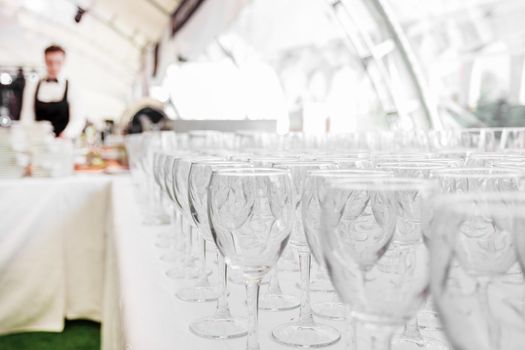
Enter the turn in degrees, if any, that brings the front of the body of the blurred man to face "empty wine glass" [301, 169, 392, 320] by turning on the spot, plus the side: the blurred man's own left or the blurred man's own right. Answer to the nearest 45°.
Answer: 0° — they already face it

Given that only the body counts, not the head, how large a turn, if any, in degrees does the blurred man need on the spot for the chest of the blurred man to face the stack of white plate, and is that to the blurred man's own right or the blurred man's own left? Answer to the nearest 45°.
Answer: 0° — they already face it

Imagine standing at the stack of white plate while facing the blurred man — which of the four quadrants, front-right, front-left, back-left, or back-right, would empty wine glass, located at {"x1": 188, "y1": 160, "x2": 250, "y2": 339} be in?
back-right

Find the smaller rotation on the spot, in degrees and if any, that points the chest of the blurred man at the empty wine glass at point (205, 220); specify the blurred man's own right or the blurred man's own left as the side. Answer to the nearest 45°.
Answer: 0° — they already face it

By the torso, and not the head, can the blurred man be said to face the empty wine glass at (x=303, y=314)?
yes

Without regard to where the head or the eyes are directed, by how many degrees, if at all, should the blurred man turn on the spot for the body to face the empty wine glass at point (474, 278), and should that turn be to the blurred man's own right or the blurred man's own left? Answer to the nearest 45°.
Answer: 0° — they already face it

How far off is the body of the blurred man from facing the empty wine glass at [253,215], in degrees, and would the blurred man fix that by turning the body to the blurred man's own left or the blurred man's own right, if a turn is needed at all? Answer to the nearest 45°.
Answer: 0° — they already face it

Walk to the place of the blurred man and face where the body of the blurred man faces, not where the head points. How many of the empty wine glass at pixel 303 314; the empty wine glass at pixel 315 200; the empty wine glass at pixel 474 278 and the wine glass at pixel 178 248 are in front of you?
4

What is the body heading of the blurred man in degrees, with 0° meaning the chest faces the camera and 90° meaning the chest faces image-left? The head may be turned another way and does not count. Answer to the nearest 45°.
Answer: approximately 0°
